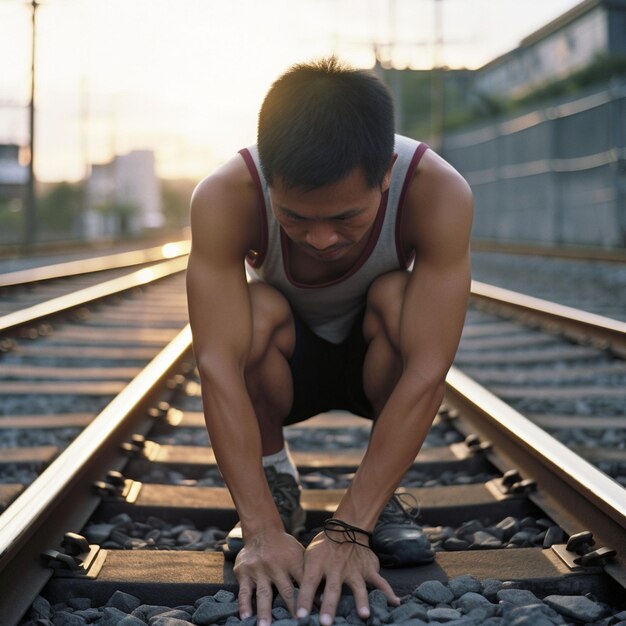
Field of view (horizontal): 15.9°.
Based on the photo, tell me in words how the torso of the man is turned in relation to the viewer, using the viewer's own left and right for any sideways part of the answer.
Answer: facing the viewer

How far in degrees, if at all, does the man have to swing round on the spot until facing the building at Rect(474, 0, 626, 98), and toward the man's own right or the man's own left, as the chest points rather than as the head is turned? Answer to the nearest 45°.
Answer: approximately 180°

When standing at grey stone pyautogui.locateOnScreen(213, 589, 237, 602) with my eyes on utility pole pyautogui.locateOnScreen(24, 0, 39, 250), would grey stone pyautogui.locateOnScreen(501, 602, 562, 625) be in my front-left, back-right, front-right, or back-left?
back-right

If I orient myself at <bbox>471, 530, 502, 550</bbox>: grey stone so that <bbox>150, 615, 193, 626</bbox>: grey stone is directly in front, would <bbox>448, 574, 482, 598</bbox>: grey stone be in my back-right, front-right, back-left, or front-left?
front-left
